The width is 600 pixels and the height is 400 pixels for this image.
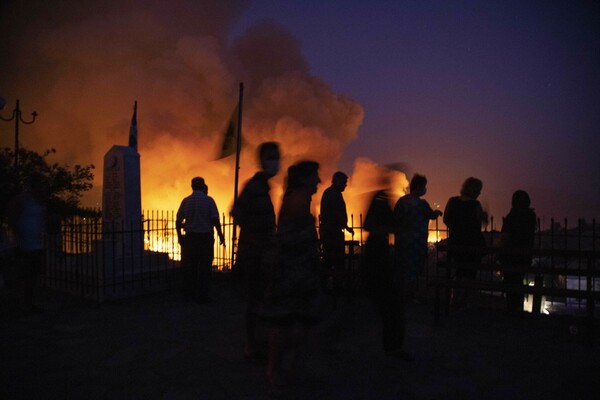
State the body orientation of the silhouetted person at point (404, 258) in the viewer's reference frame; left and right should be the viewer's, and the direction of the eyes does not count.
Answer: facing to the right of the viewer

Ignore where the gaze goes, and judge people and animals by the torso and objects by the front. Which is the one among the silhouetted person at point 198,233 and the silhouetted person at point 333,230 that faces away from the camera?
the silhouetted person at point 198,233

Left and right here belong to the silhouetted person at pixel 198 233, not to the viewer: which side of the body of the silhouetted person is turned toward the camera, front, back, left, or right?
back

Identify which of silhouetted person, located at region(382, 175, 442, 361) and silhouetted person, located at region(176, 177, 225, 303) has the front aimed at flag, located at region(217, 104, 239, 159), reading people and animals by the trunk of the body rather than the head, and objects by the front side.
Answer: silhouetted person, located at region(176, 177, 225, 303)

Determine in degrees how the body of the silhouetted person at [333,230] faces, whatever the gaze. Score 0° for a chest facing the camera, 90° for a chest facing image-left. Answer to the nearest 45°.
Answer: approximately 270°

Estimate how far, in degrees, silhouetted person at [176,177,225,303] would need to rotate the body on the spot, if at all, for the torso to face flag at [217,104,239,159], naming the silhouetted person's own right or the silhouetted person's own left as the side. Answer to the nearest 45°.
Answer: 0° — they already face it
